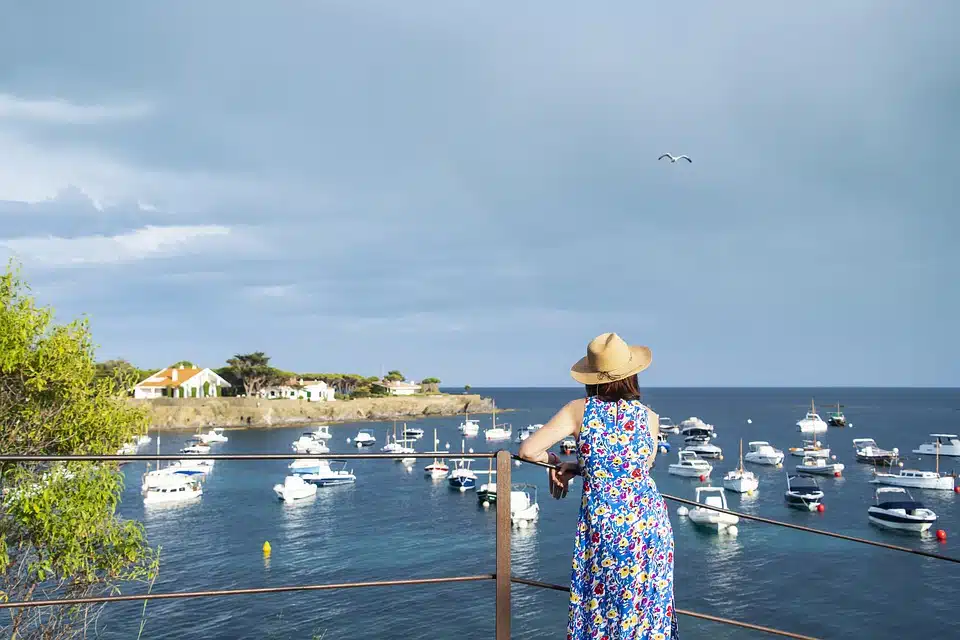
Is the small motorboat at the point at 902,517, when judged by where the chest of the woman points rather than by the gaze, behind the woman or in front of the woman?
in front

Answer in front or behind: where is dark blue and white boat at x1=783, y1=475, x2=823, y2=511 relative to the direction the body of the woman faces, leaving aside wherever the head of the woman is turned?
in front

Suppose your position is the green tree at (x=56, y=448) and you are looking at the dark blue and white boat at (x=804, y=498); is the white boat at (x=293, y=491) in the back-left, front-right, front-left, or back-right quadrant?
front-left

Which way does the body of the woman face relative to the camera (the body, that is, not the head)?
away from the camera

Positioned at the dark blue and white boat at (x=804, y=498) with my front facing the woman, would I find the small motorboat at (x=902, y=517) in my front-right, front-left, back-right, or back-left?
front-left

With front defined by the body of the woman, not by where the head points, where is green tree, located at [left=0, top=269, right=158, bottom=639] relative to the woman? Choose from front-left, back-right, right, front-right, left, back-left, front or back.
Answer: front-left

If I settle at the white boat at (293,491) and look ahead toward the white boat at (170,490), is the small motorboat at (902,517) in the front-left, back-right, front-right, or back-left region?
back-left

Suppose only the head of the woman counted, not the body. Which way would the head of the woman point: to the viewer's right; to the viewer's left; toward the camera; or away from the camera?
away from the camera

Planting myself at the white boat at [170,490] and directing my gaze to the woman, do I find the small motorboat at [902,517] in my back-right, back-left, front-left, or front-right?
front-left

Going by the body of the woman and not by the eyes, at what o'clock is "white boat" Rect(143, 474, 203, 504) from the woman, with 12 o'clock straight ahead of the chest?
The white boat is roughly at 11 o'clock from the woman.
